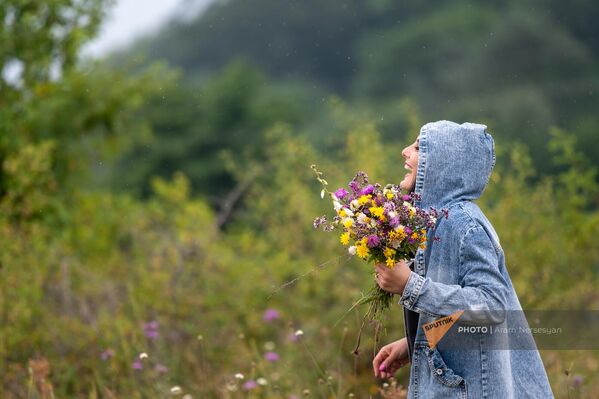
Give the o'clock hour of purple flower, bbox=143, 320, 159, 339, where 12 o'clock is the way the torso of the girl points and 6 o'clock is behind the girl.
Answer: The purple flower is roughly at 2 o'clock from the girl.

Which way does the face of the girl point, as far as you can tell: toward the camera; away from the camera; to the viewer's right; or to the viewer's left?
to the viewer's left

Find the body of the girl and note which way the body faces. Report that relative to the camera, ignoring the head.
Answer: to the viewer's left

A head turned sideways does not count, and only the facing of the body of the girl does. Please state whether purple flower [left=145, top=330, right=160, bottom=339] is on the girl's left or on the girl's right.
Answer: on the girl's right
